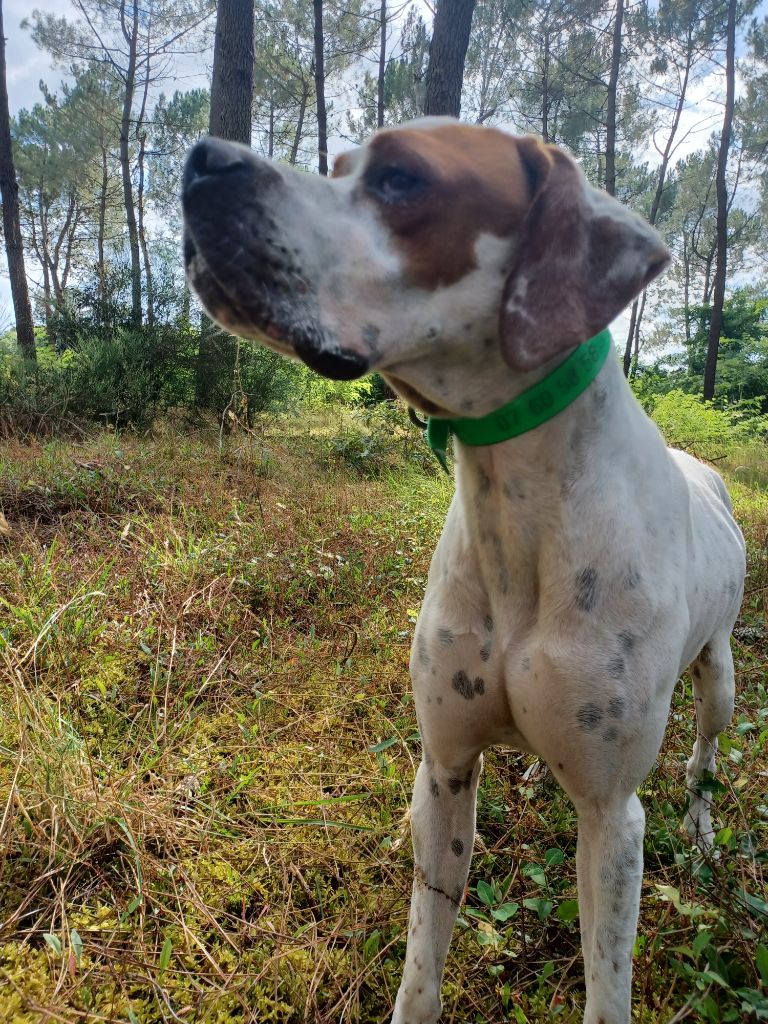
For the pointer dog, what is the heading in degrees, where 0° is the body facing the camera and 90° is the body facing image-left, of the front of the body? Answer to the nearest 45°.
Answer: approximately 45°

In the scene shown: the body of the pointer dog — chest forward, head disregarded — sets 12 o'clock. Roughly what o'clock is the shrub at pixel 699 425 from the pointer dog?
The shrub is roughly at 5 o'clock from the pointer dog.

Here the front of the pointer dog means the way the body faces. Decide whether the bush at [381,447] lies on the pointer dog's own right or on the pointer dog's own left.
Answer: on the pointer dog's own right

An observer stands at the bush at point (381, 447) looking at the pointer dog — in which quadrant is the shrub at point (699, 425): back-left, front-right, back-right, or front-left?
back-left
